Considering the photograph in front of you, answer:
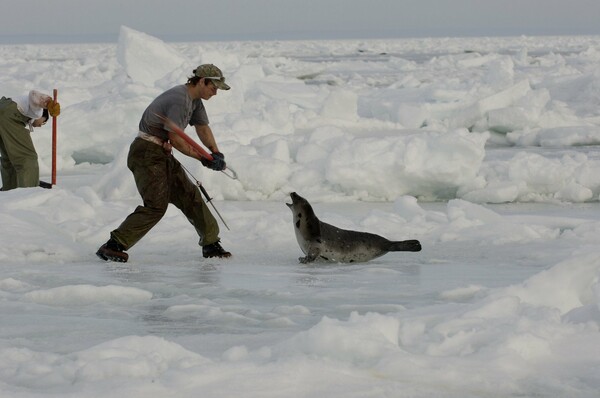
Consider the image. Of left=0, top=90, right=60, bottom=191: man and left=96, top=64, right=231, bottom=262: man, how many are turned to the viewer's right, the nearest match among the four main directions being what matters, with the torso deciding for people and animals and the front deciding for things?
2

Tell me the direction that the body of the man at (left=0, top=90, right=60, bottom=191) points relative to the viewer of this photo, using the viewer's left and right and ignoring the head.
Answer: facing to the right of the viewer

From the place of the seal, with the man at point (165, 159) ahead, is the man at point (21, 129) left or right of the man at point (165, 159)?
right

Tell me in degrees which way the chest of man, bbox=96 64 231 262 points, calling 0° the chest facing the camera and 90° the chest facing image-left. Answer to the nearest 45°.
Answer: approximately 270°

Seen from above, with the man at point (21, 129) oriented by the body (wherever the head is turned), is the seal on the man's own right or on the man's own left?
on the man's own right

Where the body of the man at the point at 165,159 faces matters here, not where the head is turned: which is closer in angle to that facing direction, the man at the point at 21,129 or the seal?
the seal

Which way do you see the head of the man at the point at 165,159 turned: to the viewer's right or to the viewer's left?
to the viewer's right

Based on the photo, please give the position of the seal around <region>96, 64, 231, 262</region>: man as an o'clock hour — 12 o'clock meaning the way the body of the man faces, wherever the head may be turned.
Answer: The seal is roughly at 12 o'clock from the man.
